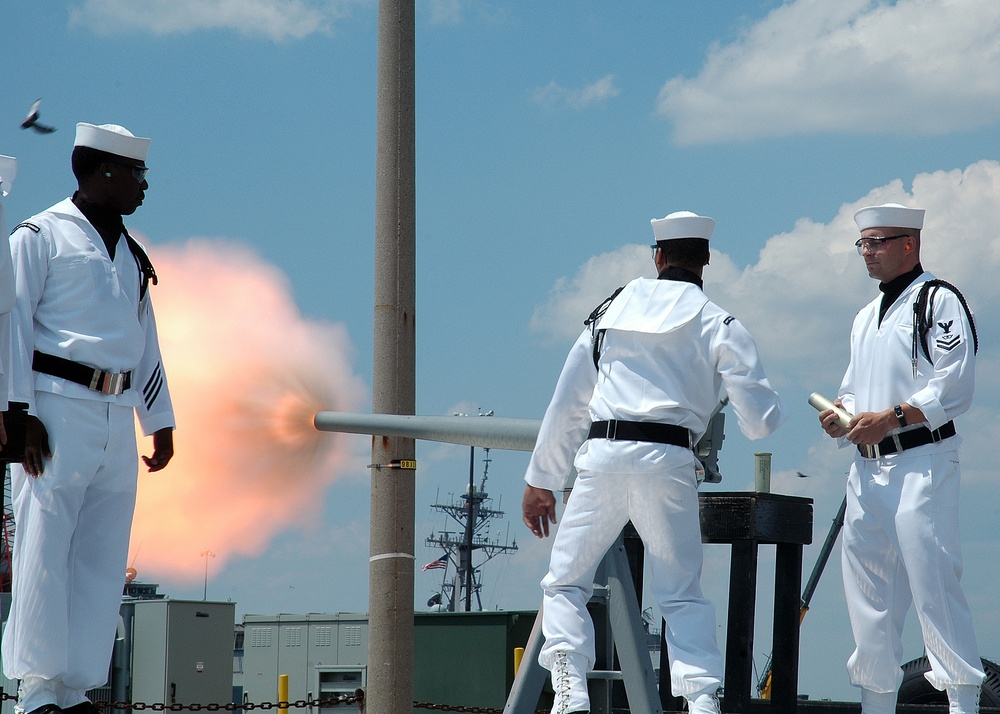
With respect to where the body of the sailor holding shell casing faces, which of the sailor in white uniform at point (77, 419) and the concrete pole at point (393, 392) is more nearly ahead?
the sailor in white uniform

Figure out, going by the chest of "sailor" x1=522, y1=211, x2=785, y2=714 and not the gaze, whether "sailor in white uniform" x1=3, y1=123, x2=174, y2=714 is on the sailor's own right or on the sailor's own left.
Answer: on the sailor's own left

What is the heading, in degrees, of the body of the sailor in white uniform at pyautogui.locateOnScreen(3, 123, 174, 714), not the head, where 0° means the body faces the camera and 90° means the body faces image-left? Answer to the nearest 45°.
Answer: approximately 315°

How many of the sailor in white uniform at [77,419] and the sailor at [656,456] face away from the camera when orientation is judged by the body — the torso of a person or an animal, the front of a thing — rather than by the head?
1

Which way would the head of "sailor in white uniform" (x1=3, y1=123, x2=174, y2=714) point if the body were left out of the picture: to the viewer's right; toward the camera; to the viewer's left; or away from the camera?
to the viewer's right

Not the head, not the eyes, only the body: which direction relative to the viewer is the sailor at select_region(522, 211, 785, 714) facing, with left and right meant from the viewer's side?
facing away from the viewer

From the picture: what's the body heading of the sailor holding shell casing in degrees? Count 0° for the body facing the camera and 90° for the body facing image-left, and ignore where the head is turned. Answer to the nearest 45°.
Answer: approximately 45°

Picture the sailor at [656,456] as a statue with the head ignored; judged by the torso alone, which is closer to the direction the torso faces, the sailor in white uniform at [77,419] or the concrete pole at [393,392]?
the concrete pole

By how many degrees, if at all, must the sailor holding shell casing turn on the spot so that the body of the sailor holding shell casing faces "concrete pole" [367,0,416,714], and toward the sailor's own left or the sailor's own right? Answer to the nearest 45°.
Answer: approximately 90° to the sailor's own right

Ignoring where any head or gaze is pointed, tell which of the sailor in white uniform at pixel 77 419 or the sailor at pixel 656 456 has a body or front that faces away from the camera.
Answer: the sailor
